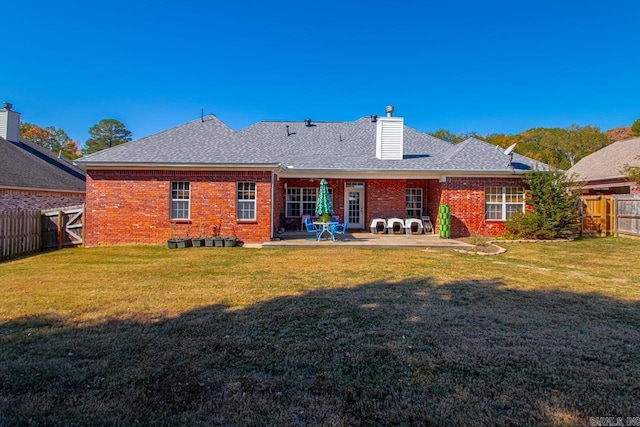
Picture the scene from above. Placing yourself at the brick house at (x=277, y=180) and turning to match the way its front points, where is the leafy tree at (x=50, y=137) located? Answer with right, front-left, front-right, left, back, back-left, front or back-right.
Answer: front-left

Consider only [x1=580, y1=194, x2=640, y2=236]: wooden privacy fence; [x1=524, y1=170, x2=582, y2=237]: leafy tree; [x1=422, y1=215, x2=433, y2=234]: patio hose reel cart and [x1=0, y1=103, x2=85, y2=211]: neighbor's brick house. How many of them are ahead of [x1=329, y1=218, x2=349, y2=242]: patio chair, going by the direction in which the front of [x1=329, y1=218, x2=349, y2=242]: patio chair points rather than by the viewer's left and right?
1

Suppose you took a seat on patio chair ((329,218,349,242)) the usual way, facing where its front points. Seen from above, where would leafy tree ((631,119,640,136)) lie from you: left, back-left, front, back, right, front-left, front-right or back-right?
back-right

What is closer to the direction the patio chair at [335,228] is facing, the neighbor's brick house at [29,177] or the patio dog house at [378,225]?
the neighbor's brick house

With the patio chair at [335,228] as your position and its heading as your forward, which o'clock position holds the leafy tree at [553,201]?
The leafy tree is roughly at 6 o'clock from the patio chair.

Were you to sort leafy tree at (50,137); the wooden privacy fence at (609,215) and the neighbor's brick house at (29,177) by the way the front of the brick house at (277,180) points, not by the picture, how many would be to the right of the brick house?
1

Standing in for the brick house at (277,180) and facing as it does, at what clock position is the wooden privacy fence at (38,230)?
The wooden privacy fence is roughly at 8 o'clock from the brick house.

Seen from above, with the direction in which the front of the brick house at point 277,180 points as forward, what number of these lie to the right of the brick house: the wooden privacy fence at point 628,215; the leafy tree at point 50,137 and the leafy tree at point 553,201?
2

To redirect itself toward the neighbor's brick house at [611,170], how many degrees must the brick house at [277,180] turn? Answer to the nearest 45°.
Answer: approximately 90° to its right

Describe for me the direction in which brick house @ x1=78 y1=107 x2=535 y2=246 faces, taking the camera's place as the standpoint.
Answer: facing away from the viewer

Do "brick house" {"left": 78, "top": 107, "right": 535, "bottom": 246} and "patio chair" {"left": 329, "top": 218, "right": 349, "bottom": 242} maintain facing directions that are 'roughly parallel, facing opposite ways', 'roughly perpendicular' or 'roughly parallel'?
roughly perpendicular

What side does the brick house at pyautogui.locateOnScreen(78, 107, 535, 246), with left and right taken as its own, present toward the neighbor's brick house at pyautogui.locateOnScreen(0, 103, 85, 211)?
left

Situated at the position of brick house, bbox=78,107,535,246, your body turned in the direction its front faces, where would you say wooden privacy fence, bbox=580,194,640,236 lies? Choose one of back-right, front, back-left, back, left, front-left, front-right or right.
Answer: right

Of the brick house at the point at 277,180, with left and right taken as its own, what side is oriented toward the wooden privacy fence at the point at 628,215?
right

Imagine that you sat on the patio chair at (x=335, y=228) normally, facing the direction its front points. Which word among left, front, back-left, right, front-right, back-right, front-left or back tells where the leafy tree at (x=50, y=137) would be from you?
front-right

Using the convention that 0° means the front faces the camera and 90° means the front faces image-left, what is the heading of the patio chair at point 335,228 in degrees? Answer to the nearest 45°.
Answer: approximately 90°

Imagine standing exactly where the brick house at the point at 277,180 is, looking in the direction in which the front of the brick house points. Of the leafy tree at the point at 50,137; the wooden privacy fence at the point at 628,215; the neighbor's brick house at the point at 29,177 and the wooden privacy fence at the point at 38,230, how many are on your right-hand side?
1

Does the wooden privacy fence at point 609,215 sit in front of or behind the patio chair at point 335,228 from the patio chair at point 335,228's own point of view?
behind
